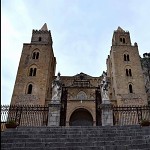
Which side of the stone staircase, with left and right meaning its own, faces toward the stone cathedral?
back

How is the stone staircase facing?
toward the camera

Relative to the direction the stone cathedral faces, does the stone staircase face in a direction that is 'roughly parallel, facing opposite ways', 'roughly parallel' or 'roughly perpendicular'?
roughly parallel

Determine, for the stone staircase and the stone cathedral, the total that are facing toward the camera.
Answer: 2

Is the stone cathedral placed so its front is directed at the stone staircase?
yes
